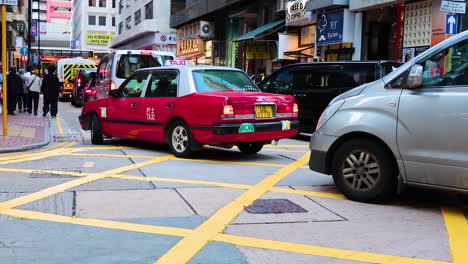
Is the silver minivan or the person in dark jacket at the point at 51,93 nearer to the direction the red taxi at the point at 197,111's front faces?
the person in dark jacket

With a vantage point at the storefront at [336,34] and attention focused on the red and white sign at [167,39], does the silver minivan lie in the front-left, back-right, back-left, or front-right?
back-left

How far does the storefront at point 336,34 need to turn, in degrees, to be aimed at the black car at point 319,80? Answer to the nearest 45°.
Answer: approximately 45° to its left

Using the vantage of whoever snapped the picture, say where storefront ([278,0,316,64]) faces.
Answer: facing the viewer and to the left of the viewer

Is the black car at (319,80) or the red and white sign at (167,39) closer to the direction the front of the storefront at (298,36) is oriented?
the black car

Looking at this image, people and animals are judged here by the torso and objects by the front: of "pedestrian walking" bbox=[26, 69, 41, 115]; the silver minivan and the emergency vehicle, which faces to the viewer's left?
the silver minivan

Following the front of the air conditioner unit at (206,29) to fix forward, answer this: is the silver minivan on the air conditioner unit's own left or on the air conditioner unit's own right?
on the air conditioner unit's own left

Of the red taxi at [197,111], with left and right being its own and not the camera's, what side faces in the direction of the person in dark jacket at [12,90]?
front

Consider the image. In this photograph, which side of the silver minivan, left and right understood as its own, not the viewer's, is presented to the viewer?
left
